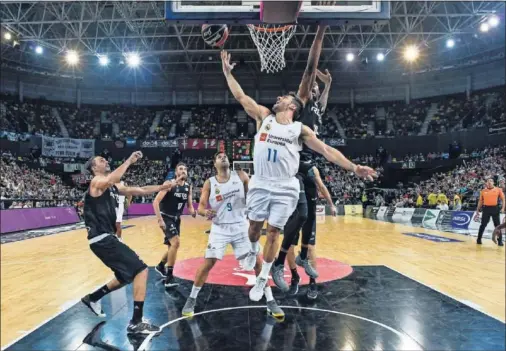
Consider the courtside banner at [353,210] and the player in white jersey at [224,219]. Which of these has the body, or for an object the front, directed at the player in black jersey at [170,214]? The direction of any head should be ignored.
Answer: the courtside banner

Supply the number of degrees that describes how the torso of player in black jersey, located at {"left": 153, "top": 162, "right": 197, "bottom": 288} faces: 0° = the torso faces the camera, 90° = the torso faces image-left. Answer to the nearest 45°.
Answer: approximately 315°

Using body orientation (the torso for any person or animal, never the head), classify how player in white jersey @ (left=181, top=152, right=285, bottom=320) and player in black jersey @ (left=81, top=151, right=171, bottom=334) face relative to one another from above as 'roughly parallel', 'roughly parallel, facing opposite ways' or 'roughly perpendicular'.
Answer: roughly perpendicular

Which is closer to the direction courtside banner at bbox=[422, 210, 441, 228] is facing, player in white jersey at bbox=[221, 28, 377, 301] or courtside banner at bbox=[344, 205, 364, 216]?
the player in white jersey

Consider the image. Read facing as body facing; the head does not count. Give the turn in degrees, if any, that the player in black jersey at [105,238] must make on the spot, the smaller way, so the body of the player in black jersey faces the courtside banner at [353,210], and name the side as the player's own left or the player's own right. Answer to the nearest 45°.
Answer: approximately 45° to the player's own left

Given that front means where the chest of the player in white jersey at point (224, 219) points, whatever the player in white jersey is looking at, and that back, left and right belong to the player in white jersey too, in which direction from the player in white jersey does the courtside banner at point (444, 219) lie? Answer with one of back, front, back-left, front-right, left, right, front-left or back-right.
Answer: back-left

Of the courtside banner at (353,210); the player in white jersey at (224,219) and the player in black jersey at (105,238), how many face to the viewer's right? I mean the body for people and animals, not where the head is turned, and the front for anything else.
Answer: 1

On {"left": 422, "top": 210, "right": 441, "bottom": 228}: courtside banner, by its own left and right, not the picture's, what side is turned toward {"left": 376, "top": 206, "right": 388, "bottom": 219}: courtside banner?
right

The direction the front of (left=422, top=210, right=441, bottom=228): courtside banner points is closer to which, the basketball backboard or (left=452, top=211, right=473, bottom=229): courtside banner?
the basketball backboard

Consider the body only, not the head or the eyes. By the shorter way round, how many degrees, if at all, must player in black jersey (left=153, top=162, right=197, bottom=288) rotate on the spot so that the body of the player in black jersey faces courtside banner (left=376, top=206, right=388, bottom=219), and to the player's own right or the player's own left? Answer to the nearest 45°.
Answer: approximately 90° to the player's own left

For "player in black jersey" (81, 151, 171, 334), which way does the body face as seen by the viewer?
to the viewer's right

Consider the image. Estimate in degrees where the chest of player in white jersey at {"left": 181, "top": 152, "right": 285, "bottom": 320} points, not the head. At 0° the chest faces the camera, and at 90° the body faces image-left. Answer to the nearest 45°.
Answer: approximately 0°

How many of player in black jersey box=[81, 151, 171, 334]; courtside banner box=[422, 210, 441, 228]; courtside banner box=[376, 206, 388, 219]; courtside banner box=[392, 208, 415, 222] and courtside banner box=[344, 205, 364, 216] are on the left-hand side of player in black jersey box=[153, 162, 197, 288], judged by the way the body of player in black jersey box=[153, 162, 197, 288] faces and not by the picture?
4
